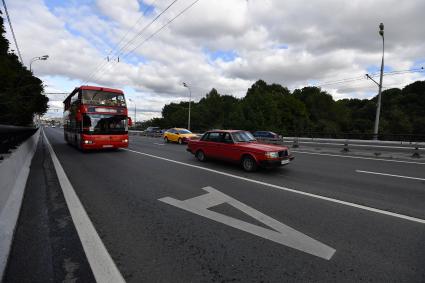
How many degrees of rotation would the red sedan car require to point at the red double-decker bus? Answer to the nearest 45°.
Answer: approximately 180°

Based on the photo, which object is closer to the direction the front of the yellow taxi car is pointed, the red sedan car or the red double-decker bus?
the red sedan car

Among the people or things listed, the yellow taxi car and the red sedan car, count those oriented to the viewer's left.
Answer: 0

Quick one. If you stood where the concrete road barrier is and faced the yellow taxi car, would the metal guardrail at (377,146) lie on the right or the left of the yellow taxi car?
right

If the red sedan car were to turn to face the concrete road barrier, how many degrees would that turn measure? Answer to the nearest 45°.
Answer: approximately 90° to its right

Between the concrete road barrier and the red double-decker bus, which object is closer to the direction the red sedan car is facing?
the concrete road barrier

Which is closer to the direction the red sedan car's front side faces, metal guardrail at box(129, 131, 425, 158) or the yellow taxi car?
the metal guardrail

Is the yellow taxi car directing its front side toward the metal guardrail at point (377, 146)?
yes

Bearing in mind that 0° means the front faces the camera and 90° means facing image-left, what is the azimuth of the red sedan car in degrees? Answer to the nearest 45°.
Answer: approximately 315°

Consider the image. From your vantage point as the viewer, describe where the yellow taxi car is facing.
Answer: facing the viewer and to the right of the viewer

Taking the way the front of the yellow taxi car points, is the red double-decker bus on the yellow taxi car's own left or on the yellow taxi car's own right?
on the yellow taxi car's own right

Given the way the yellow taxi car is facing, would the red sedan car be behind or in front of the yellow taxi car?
in front

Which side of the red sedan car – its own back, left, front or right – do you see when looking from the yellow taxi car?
back

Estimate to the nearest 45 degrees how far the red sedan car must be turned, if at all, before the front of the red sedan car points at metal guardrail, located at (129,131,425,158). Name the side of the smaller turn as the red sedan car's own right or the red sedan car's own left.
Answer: approximately 90° to the red sedan car's own left
